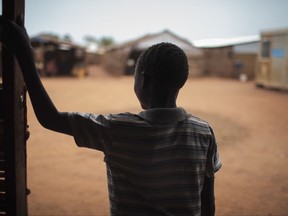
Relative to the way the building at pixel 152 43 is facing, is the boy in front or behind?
in front

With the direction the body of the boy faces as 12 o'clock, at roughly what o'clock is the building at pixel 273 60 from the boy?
The building is roughly at 1 o'clock from the boy.

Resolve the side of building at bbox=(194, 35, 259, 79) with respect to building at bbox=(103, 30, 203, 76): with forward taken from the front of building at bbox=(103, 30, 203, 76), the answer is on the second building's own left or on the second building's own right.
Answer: on the second building's own left

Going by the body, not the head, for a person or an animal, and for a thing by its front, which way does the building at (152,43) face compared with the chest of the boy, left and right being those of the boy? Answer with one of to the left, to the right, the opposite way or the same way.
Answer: the opposite way

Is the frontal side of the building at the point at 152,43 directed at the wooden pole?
yes

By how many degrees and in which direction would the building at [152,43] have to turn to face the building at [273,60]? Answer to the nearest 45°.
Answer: approximately 45° to its left

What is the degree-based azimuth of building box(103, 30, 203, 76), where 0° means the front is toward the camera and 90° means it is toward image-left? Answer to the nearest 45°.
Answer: approximately 0°

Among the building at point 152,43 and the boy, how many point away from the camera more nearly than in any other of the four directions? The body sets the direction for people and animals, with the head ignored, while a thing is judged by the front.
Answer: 1

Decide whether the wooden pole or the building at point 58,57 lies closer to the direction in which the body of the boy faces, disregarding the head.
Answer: the building

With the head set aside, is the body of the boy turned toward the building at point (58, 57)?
yes

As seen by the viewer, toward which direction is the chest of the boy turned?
away from the camera

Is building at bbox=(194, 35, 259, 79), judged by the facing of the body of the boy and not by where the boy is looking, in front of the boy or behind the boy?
in front

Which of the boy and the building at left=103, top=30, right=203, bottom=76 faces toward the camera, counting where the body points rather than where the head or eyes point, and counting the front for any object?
the building

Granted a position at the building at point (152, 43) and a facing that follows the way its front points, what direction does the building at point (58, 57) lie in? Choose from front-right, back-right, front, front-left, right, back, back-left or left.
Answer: right
